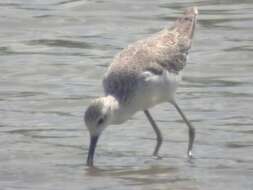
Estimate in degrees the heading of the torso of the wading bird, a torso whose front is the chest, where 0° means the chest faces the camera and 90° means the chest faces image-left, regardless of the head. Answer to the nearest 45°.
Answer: approximately 90°
